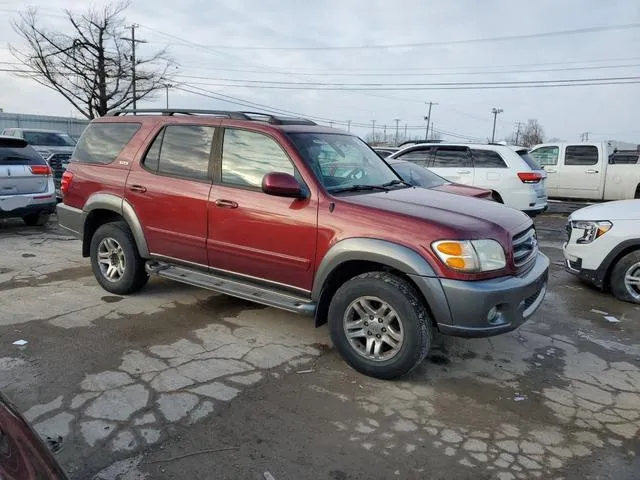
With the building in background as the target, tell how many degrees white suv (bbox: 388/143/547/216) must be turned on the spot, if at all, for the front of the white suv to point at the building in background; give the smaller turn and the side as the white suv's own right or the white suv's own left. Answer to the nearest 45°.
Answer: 0° — it already faces it

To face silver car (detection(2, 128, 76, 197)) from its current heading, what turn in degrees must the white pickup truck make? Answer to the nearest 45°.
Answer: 0° — it already faces it

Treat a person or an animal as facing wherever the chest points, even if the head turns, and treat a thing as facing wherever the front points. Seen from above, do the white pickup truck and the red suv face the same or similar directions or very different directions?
very different directions

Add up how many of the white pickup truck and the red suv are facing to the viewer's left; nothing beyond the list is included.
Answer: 1

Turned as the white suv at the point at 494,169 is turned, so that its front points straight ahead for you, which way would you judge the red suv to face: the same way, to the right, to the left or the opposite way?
the opposite way

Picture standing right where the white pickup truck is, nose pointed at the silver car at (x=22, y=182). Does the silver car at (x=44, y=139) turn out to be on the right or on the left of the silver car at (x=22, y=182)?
right

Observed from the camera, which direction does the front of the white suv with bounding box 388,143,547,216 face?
facing away from the viewer and to the left of the viewer

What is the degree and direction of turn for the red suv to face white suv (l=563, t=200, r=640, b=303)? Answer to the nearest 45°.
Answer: approximately 90° to its left

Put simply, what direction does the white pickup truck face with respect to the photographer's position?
facing to the left of the viewer

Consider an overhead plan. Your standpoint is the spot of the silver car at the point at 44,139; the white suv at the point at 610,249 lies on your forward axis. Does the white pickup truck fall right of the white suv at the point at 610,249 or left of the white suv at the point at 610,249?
left

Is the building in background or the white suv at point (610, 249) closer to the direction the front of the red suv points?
the white suv

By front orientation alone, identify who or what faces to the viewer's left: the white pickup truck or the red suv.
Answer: the white pickup truck
